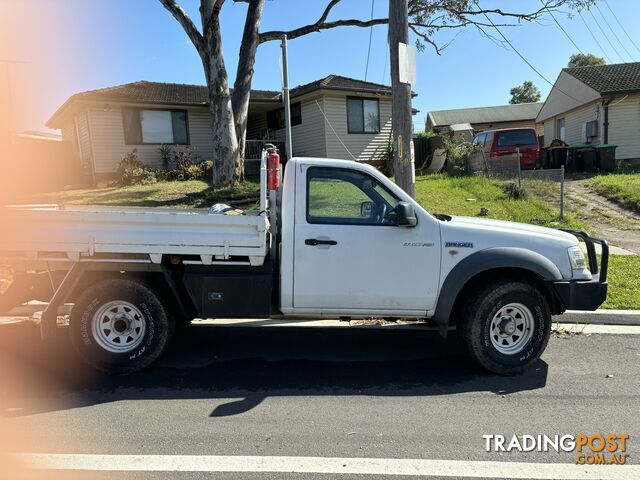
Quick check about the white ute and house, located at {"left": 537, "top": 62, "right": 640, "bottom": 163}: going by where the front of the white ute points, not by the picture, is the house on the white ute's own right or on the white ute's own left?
on the white ute's own left

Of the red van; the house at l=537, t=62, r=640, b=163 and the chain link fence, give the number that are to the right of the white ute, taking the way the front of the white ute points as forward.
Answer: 0

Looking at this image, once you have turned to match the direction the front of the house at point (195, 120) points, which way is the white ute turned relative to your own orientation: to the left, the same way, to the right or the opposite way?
to the left

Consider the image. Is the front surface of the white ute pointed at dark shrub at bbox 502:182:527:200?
no

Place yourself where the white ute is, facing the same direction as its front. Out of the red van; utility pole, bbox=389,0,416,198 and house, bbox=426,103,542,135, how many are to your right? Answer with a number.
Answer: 0

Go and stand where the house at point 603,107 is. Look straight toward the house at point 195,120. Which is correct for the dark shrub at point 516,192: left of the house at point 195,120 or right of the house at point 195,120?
left

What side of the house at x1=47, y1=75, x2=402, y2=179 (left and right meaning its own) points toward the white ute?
front

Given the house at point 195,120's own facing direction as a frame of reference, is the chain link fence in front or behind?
in front

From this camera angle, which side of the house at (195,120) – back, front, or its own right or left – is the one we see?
front

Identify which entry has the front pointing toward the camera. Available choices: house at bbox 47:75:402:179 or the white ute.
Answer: the house

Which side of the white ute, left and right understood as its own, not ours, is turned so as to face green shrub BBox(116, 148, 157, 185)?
left

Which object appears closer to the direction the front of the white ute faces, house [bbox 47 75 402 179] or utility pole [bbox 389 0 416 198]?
the utility pole

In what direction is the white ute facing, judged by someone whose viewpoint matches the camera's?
facing to the right of the viewer

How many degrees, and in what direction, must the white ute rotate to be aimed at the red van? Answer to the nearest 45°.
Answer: approximately 45° to its left

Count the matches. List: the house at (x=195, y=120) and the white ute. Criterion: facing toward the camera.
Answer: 1
